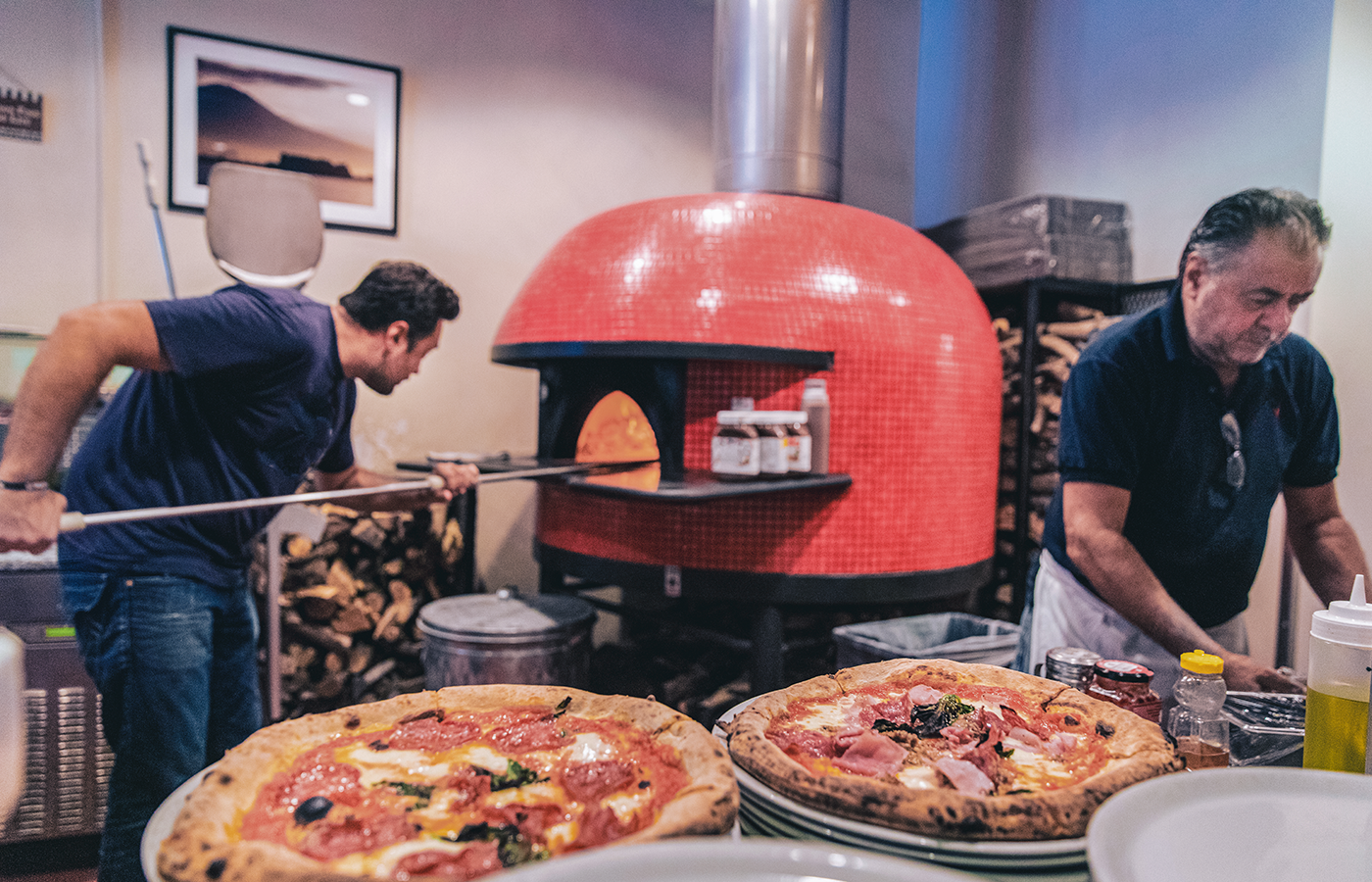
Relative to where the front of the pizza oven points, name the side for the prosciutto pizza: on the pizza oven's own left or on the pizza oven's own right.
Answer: on the pizza oven's own left

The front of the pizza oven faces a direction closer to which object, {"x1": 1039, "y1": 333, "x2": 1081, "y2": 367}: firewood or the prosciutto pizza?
the prosciutto pizza

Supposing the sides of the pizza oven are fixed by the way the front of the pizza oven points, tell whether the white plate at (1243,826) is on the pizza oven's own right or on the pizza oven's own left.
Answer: on the pizza oven's own left

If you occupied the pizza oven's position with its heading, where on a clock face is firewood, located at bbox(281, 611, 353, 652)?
The firewood is roughly at 2 o'clock from the pizza oven.

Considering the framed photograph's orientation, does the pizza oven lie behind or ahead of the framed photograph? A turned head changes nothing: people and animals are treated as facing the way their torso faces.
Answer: ahead

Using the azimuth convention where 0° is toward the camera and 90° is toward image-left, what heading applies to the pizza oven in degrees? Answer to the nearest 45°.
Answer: approximately 45°

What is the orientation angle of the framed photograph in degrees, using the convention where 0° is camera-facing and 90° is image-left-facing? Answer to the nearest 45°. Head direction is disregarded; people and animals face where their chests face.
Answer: approximately 315°

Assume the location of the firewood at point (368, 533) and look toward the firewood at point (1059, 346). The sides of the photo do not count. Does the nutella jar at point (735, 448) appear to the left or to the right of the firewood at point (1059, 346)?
right
